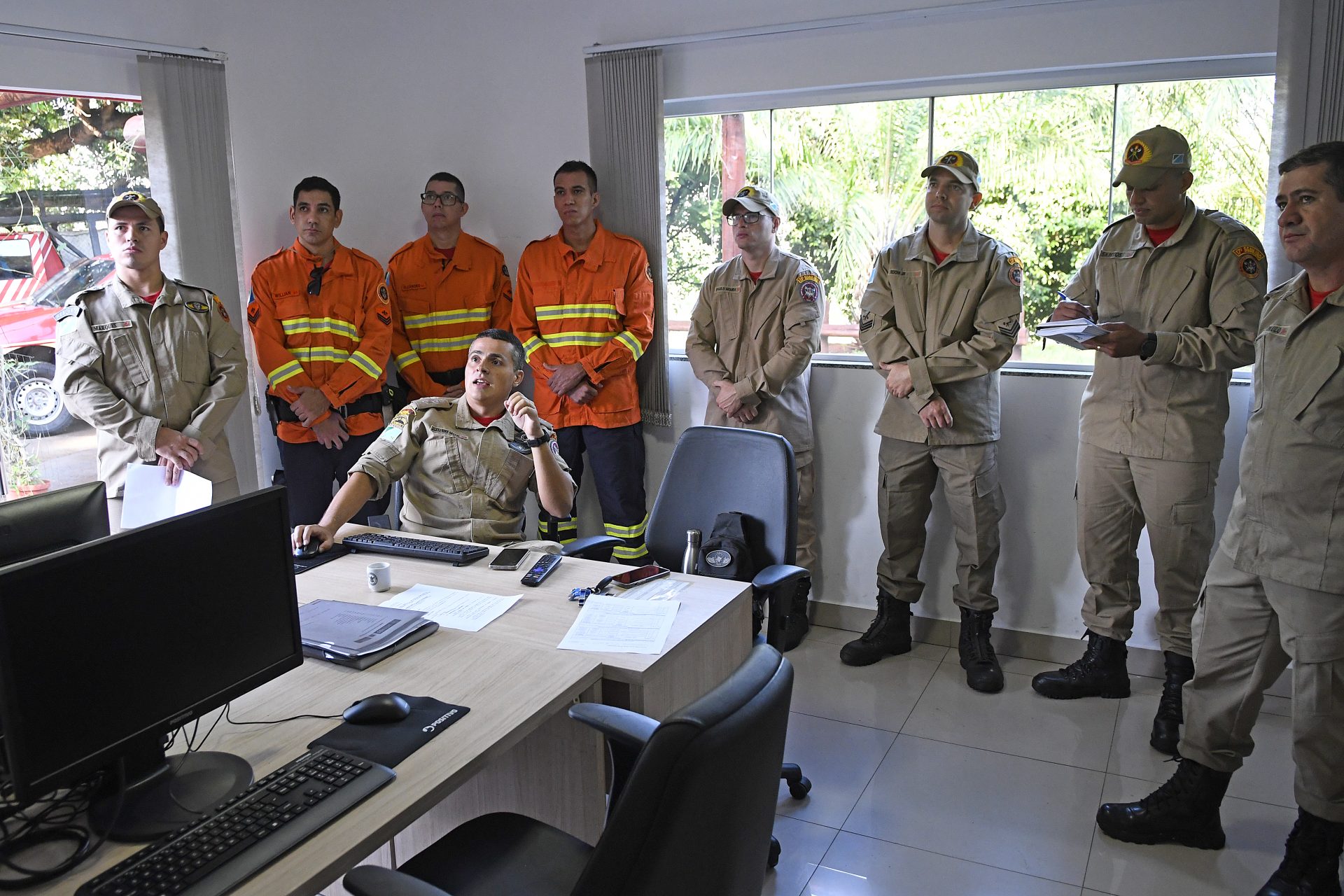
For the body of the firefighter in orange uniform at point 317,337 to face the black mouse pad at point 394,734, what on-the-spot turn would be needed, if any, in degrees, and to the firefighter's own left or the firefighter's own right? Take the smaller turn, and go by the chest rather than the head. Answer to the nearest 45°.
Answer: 0° — they already face it

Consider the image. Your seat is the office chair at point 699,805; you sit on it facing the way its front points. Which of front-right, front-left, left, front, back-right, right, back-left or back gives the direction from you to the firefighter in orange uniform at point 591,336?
front-right

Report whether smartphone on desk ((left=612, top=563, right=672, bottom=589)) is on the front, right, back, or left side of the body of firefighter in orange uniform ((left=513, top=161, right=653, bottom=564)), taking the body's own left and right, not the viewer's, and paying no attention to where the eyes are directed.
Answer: front

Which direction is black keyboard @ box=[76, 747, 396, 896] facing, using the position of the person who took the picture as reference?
facing the viewer and to the right of the viewer

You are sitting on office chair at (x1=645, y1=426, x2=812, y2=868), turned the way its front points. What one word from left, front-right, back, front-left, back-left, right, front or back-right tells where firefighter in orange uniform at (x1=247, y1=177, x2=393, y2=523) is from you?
right

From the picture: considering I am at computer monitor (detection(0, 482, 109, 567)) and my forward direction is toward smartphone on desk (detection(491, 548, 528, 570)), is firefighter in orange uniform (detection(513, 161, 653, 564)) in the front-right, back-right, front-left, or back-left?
front-left

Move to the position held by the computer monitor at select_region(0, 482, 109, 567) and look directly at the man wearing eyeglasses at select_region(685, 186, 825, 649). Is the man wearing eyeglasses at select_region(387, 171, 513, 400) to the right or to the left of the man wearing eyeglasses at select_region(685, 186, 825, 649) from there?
left

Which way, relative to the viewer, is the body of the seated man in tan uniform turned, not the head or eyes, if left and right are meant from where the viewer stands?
facing the viewer

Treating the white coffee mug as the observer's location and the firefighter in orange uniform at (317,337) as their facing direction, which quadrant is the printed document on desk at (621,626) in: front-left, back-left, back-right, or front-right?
back-right

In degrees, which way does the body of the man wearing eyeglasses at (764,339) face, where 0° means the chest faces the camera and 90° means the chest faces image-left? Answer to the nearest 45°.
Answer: approximately 45°

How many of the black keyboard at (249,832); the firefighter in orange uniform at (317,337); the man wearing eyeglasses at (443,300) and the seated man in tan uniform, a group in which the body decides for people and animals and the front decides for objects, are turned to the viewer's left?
0

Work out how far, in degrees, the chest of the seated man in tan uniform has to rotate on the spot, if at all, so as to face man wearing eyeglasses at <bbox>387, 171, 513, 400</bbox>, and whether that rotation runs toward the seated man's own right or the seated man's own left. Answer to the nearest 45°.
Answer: approximately 180°

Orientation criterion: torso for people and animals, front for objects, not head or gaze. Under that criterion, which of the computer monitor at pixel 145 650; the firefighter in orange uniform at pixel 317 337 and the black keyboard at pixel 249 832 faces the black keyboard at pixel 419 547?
the firefighter in orange uniform

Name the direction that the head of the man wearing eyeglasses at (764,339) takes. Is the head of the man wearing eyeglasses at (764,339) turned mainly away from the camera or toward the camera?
toward the camera

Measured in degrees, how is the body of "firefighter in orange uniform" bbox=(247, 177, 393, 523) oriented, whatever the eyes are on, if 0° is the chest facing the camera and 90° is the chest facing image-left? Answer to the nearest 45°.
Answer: approximately 0°

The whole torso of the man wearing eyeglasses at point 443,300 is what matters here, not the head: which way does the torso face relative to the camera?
toward the camera
